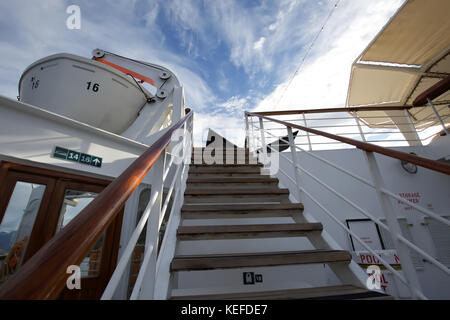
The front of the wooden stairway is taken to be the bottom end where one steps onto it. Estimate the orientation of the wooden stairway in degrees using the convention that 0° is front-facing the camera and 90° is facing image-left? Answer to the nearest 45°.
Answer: approximately 0°

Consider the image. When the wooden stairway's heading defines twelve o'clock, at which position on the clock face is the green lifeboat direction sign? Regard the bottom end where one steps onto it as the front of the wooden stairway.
The green lifeboat direction sign is roughly at 3 o'clock from the wooden stairway.

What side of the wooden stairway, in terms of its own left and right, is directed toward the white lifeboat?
right

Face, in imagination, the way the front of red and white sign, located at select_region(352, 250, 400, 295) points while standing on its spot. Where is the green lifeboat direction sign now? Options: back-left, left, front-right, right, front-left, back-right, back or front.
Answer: front-right

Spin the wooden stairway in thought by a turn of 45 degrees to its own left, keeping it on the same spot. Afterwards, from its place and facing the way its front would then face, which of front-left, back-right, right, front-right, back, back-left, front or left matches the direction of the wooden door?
back-right

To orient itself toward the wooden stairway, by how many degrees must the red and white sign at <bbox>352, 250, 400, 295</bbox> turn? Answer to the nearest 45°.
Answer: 0° — it already faces it
